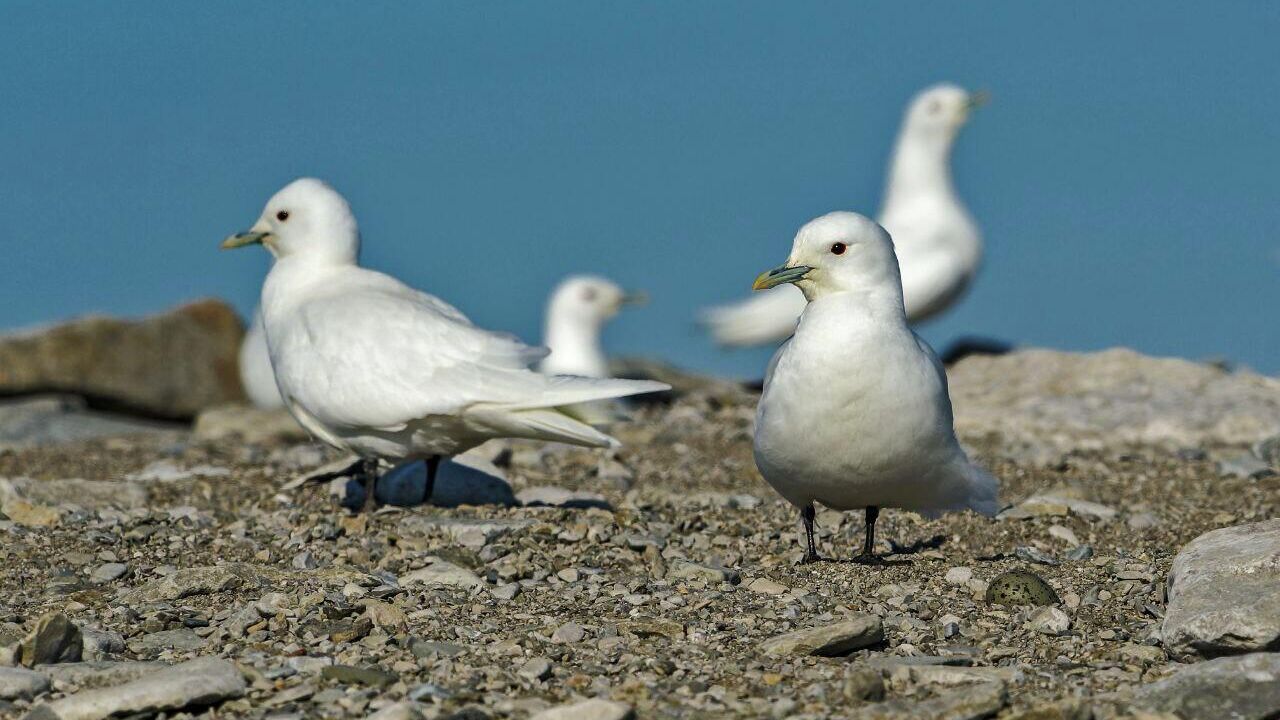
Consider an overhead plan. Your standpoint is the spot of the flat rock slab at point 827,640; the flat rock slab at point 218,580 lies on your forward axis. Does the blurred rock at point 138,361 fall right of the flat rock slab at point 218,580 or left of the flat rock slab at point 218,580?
right

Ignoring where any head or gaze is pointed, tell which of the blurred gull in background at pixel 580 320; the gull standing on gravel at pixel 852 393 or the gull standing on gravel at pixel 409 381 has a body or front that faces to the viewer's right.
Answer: the blurred gull in background

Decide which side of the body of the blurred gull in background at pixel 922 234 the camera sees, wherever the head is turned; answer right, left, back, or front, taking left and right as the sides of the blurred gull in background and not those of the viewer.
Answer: right

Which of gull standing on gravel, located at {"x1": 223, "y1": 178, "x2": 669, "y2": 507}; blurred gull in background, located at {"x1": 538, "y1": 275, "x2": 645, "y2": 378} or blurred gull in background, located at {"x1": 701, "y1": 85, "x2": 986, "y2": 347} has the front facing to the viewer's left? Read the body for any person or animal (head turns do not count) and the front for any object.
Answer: the gull standing on gravel

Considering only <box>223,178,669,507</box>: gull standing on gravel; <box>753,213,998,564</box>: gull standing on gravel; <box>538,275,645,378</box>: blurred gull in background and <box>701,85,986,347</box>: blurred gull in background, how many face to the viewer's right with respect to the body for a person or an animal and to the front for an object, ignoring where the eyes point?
2

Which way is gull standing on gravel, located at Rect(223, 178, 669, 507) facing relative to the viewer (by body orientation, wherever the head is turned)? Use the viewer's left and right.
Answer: facing to the left of the viewer

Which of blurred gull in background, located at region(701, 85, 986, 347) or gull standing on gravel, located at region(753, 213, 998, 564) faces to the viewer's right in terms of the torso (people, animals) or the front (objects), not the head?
the blurred gull in background

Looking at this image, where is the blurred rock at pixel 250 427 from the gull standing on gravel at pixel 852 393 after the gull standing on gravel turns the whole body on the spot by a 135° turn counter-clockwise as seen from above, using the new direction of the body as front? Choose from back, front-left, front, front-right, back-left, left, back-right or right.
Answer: back-left

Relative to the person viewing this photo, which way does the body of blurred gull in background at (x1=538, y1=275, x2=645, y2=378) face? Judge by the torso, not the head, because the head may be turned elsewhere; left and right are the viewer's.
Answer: facing to the right of the viewer

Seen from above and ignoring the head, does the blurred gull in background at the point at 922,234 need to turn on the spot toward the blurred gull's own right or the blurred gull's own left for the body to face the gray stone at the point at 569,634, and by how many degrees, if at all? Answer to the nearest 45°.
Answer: approximately 90° to the blurred gull's own right

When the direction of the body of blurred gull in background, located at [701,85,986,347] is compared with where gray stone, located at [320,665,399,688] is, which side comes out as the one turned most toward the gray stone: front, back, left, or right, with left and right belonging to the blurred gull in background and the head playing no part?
right

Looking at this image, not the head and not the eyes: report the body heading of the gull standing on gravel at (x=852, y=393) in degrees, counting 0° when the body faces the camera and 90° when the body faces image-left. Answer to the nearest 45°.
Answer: approximately 45°

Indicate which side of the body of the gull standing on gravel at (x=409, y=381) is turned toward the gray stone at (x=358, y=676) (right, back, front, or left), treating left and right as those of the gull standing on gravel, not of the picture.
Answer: left

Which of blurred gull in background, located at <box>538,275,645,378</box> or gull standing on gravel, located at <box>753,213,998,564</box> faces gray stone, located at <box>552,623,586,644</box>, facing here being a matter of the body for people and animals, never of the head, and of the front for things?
the gull standing on gravel
